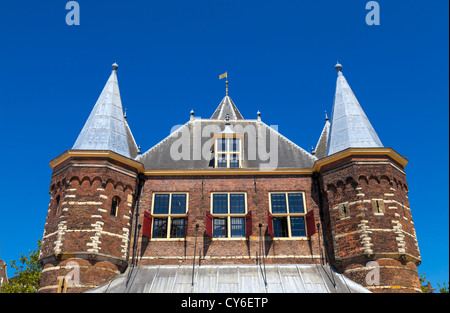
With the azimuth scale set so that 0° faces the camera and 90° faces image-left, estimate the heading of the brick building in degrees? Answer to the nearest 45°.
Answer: approximately 0°
